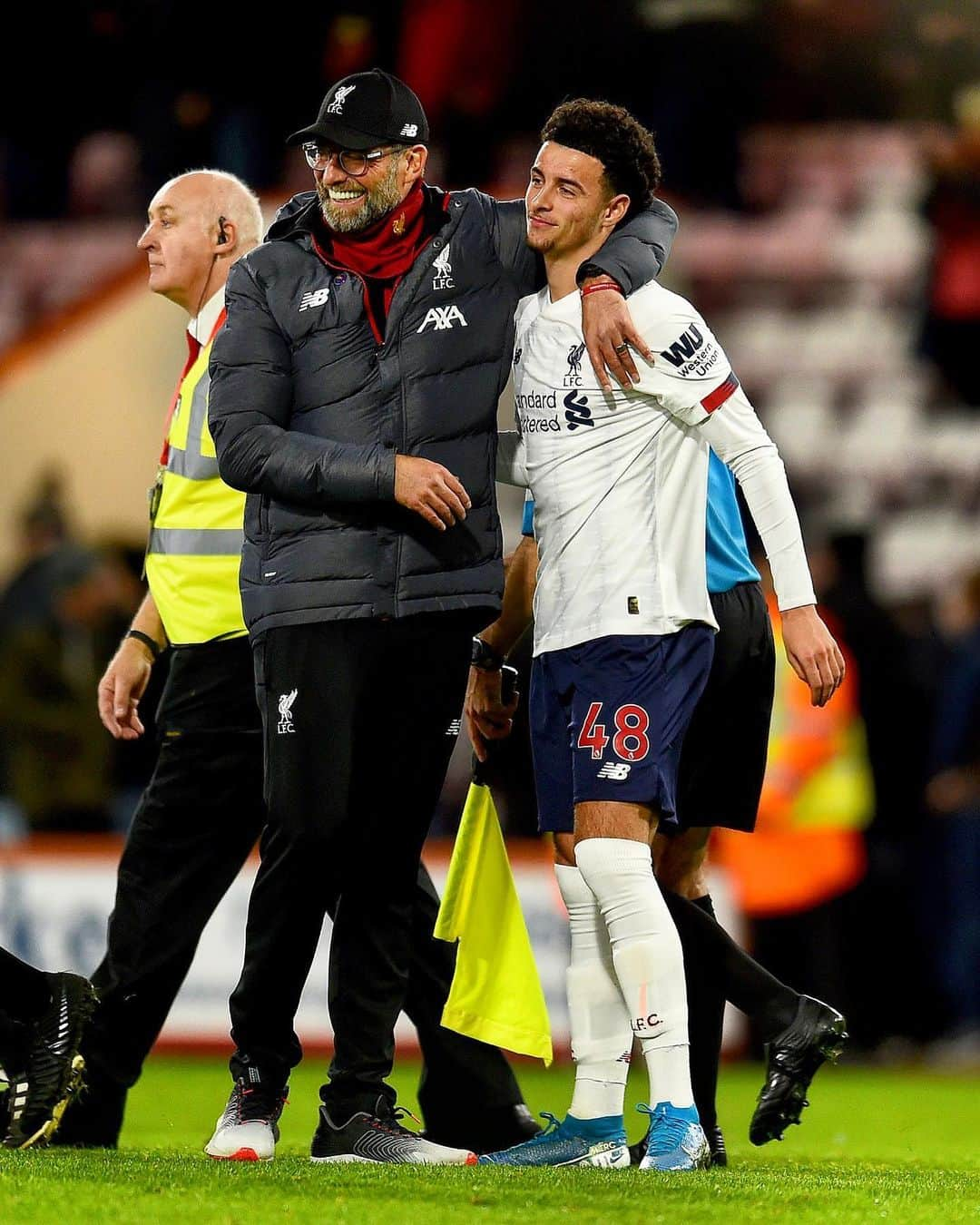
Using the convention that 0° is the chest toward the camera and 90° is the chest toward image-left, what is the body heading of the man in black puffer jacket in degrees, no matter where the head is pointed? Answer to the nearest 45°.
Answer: approximately 0°
